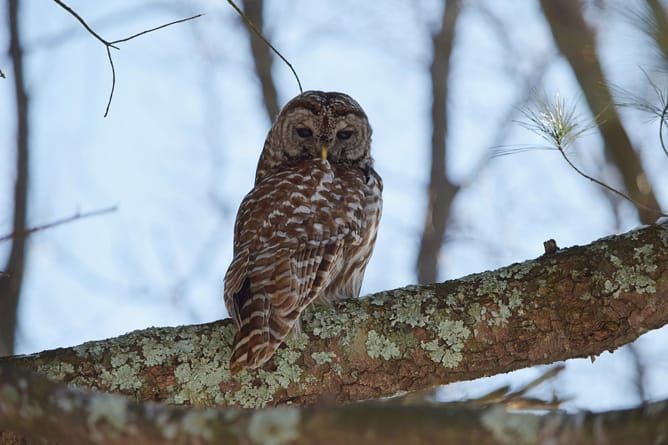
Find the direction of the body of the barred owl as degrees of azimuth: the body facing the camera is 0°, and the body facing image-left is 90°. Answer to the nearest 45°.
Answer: approximately 225°

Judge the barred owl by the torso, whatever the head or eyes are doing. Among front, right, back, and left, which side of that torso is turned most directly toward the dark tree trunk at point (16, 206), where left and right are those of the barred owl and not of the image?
left
